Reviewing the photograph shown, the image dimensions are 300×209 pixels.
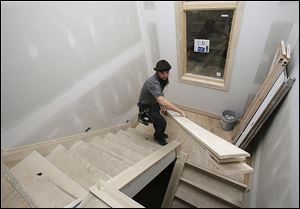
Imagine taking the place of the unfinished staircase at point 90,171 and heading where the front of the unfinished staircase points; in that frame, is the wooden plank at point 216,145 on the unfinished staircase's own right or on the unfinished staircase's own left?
on the unfinished staircase's own right

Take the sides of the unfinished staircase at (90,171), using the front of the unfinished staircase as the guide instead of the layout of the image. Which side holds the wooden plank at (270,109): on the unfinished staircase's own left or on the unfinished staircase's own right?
on the unfinished staircase's own right

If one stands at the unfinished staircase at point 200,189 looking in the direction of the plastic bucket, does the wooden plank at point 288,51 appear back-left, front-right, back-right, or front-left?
front-right
